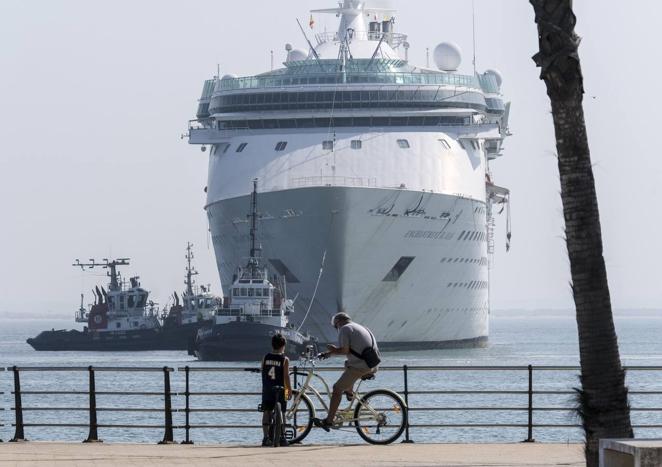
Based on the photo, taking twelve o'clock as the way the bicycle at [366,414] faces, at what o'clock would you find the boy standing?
The boy standing is roughly at 11 o'clock from the bicycle.

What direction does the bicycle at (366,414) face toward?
to the viewer's left
